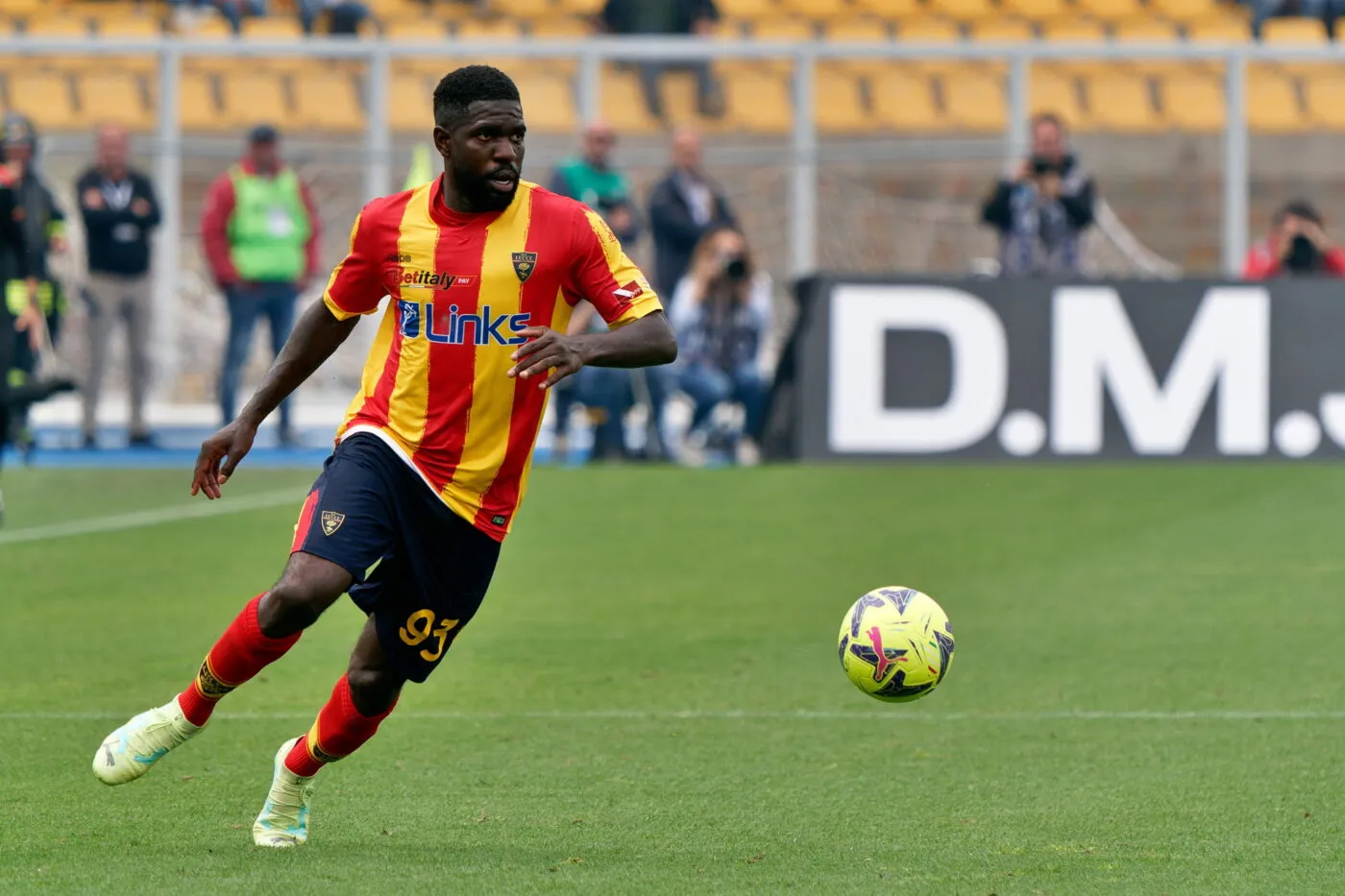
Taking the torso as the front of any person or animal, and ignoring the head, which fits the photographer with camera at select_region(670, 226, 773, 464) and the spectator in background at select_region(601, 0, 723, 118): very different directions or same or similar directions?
same or similar directions

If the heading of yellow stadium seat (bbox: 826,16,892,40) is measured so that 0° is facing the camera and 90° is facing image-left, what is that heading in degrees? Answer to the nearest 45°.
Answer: approximately 0°

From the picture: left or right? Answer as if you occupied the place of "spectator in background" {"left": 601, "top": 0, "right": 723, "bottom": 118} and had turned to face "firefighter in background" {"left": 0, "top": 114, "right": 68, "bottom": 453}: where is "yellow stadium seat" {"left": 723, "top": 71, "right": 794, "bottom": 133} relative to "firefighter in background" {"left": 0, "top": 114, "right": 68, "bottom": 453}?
left

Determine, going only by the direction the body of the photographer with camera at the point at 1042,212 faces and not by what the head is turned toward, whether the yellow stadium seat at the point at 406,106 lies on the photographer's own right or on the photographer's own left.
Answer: on the photographer's own right

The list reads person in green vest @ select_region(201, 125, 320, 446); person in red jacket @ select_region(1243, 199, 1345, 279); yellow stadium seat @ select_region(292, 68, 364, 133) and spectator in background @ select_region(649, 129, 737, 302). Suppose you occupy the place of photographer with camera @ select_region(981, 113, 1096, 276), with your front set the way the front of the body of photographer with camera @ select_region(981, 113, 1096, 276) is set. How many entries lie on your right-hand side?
3

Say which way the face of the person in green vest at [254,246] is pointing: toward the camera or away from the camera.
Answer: toward the camera

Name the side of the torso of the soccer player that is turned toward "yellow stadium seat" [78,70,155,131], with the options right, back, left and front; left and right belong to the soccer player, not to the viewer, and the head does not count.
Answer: back

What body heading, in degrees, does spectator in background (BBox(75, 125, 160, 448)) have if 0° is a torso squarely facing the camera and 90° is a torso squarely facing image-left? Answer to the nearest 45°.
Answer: approximately 0°

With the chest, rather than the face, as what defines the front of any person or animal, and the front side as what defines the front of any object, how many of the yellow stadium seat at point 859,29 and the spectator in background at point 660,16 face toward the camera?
2

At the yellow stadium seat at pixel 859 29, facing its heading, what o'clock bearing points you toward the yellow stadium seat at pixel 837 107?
the yellow stadium seat at pixel 837 107 is roughly at 12 o'clock from the yellow stadium seat at pixel 859 29.

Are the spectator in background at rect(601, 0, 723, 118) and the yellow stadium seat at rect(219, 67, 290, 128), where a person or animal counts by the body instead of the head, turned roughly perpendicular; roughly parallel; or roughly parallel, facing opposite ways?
roughly parallel

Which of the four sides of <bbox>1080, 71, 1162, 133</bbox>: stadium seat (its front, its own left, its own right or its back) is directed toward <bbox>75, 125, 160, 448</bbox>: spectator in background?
right

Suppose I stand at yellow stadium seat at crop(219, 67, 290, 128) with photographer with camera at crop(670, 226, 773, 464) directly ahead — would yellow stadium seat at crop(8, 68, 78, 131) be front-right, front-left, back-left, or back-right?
back-right

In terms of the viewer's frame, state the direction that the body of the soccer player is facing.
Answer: toward the camera

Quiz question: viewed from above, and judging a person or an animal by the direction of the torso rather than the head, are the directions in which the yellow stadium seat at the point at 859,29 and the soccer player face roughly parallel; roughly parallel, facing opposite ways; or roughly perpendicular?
roughly parallel

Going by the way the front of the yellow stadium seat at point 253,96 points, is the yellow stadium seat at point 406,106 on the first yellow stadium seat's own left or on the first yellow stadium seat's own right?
on the first yellow stadium seat's own left

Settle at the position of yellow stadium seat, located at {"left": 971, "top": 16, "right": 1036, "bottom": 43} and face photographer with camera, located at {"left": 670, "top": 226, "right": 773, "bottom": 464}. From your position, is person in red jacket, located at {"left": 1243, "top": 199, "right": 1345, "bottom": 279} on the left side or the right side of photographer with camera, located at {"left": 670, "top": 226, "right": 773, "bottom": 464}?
left
